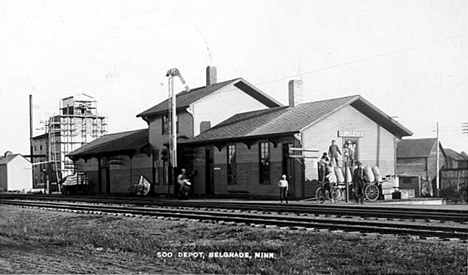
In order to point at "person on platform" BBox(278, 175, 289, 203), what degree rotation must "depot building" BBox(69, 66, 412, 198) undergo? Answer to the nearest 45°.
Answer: approximately 45° to its left

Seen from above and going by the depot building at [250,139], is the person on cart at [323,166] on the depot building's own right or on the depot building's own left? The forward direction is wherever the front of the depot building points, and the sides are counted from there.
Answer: on the depot building's own left

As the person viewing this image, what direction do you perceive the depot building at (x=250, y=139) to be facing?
facing the viewer and to the left of the viewer
